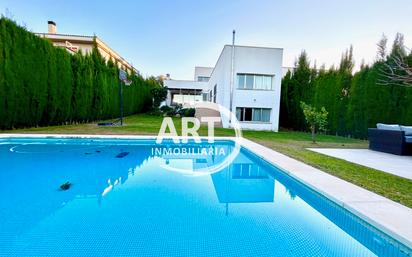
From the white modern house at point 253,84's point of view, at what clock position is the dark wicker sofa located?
The dark wicker sofa is roughly at 11 o'clock from the white modern house.

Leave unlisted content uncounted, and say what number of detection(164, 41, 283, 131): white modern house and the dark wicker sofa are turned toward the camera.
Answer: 1

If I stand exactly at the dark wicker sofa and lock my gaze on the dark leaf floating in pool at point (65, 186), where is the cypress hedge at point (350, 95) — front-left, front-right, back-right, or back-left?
back-right

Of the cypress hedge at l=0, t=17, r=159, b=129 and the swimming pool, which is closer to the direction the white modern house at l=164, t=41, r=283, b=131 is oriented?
the swimming pool

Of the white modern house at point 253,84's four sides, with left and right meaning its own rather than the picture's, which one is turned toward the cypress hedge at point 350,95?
left

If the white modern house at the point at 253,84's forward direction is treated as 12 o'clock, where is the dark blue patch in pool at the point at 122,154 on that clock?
The dark blue patch in pool is roughly at 1 o'clock from the white modern house.
